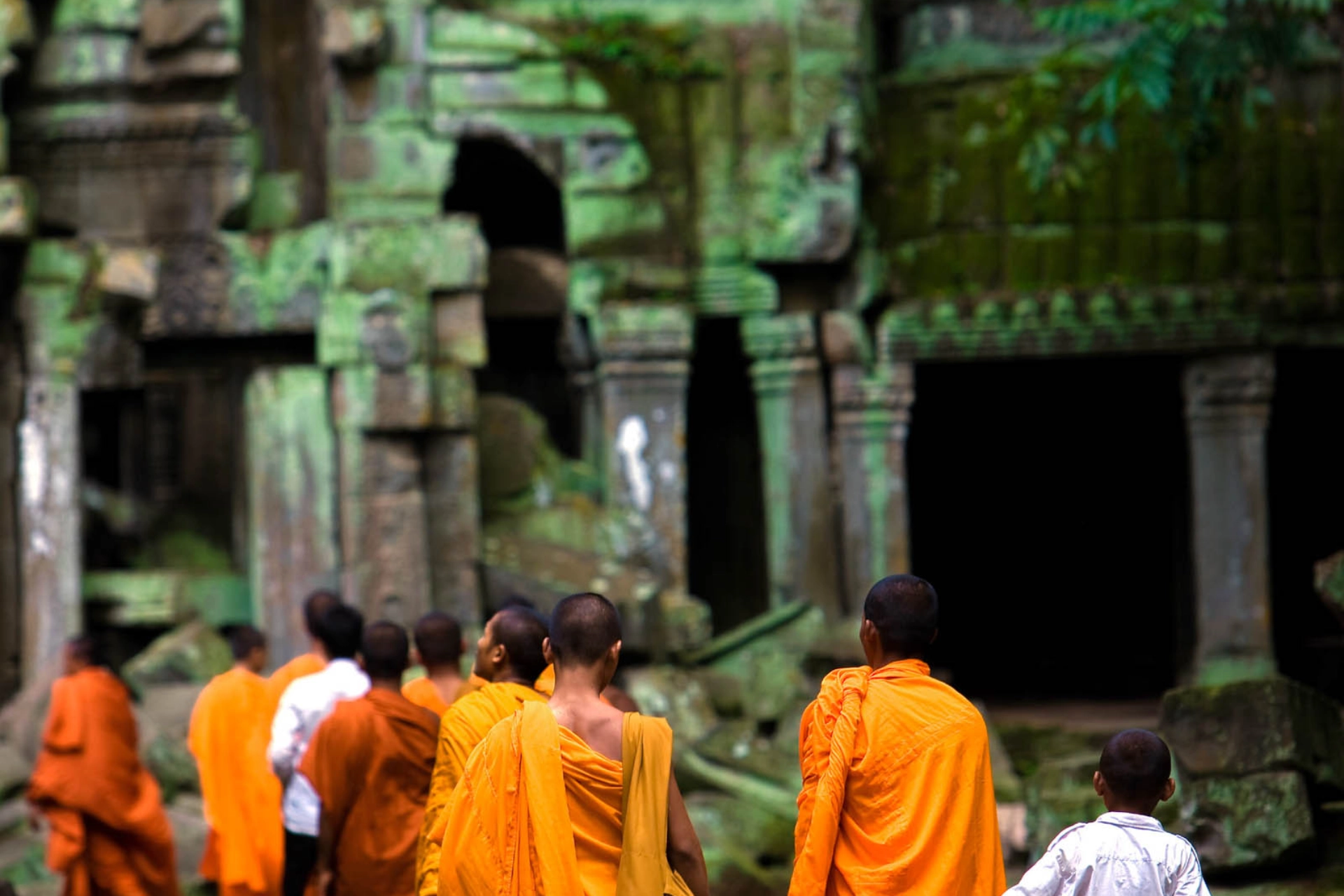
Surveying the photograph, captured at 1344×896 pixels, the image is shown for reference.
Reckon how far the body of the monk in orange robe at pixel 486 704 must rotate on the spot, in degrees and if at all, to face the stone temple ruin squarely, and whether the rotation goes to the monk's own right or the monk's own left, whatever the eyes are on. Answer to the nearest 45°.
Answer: approximately 45° to the monk's own right

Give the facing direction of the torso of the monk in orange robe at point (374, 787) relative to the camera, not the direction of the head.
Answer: away from the camera

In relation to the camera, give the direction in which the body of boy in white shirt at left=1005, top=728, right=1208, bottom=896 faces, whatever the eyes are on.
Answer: away from the camera

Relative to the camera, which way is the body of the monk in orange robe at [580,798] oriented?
away from the camera

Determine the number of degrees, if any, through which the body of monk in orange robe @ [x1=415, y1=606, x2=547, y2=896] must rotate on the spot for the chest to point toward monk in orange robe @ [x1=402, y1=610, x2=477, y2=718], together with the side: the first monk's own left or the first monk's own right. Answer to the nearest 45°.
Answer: approximately 45° to the first monk's own right

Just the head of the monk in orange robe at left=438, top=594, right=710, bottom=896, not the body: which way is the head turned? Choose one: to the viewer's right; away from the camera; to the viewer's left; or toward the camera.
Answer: away from the camera

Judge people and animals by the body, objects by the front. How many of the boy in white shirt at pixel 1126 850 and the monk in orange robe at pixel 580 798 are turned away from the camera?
2

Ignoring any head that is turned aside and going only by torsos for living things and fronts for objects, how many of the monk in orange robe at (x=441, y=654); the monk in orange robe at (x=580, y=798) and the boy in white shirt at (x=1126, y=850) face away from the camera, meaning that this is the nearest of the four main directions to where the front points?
3

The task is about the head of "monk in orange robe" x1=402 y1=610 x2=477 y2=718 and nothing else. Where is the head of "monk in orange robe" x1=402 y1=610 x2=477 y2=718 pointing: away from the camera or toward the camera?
away from the camera

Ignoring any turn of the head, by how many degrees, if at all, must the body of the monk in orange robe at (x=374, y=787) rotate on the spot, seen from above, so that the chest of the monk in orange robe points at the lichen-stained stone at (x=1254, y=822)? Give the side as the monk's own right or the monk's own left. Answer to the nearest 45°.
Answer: approximately 90° to the monk's own right

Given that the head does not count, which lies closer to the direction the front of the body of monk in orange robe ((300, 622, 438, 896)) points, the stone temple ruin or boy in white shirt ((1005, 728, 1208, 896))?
the stone temple ruin

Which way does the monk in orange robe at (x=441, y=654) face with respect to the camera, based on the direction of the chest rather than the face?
away from the camera

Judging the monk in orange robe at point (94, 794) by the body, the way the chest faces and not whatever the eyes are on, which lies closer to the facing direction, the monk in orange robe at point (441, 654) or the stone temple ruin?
the stone temple ruin

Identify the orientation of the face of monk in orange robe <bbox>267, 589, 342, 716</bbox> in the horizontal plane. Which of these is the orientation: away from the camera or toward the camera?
away from the camera

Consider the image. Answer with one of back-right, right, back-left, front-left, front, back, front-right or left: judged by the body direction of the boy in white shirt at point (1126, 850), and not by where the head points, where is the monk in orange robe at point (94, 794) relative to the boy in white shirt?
front-left

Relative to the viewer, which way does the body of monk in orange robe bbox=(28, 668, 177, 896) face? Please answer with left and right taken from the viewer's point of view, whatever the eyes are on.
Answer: facing away from the viewer and to the left of the viewer

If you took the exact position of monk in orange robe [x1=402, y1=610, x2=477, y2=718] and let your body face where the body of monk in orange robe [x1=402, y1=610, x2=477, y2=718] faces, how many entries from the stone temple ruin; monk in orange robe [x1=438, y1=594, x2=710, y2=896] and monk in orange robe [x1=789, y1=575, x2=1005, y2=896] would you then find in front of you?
1
